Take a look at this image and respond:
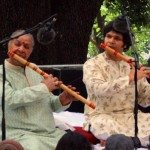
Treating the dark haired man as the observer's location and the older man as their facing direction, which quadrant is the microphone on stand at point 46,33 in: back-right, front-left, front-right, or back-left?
front-left

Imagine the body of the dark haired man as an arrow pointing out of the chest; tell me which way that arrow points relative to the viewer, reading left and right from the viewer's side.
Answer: facing the viewer

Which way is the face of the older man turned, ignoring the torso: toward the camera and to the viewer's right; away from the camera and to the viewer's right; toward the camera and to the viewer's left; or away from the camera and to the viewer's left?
toward the camera and to the viewer's right

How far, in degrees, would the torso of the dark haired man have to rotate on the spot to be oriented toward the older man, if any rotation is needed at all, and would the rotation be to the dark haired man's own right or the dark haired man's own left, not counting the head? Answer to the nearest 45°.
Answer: approximately 45° to the dark haired man's own right

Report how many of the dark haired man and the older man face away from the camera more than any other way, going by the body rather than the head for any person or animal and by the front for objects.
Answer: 0

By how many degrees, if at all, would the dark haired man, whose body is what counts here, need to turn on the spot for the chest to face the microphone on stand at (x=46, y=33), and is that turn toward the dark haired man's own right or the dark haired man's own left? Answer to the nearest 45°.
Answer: approximately 45° to the dark haired man's own right

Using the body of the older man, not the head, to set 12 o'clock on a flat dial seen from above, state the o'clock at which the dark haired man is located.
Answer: The dark haired man is roughly at 10 o'clock from the older man.

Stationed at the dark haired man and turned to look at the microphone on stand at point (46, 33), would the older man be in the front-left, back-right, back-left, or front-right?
front-right

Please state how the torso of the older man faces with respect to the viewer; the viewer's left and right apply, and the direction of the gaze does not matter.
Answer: facing the viewer and to the right of the viewer
